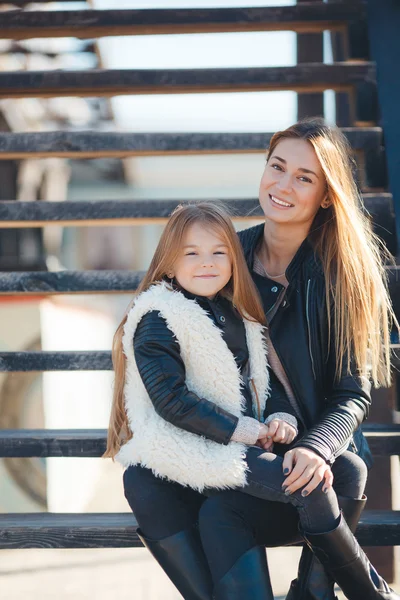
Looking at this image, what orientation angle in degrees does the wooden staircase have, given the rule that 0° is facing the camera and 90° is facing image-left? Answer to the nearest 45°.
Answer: approximately 0°
